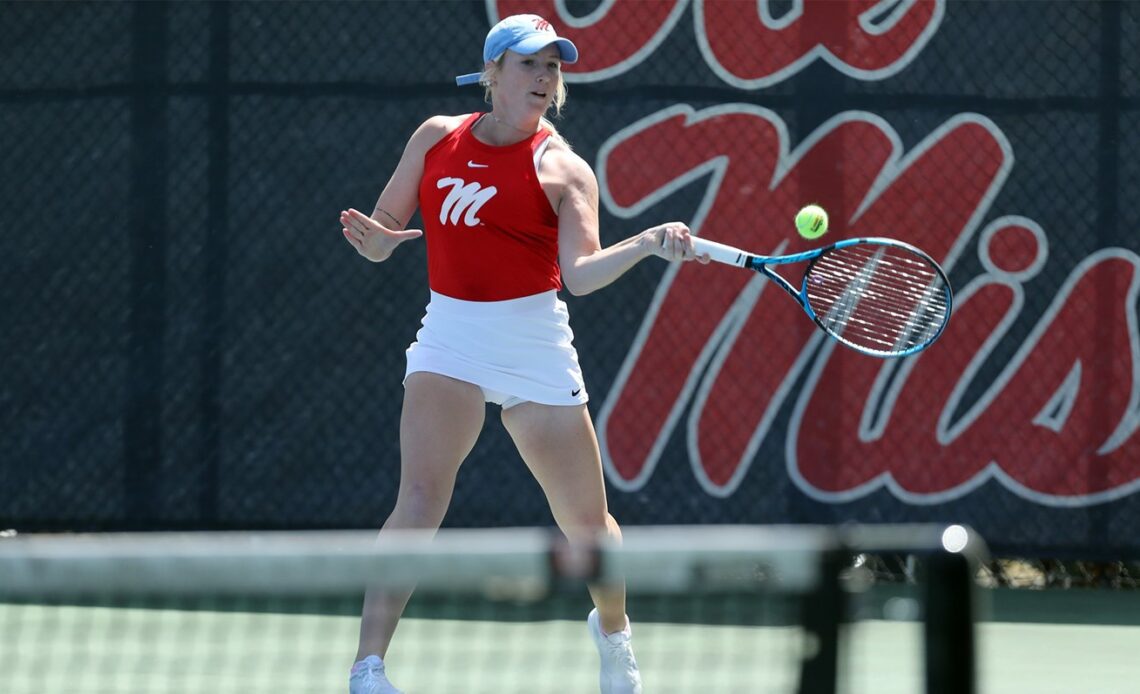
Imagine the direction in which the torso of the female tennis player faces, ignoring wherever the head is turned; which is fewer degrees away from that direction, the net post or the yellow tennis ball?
the net post

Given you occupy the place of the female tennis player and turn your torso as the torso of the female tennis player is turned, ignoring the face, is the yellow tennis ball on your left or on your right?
on your left

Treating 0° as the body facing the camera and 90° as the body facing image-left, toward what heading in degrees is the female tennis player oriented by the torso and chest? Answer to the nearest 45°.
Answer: approximately 0°
